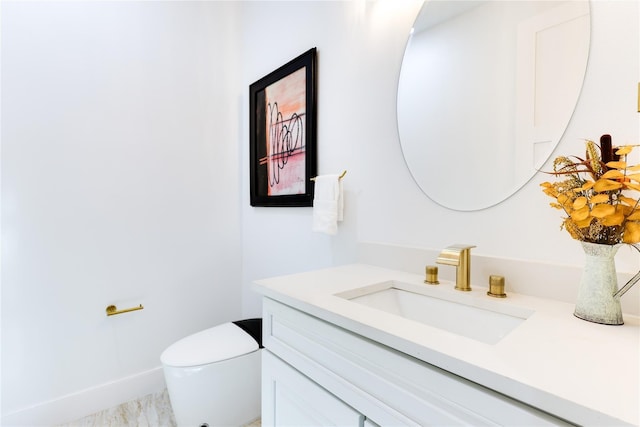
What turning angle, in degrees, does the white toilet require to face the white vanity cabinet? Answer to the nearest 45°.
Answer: approximately 45° to its left

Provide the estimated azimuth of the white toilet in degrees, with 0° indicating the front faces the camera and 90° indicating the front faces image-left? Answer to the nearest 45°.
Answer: approximately 45°

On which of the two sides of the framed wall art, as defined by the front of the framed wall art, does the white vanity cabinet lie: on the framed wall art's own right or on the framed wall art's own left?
on the framed wall art's own left

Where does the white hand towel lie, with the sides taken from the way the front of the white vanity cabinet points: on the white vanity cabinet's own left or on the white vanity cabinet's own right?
on the white vanity cabinet's own right

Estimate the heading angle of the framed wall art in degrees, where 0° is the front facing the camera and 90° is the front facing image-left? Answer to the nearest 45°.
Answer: approximately 45°

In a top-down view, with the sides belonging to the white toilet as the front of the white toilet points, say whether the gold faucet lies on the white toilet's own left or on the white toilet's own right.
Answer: on the white toilet's own left

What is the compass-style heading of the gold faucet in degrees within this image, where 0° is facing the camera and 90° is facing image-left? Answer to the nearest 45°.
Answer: approximately 45°

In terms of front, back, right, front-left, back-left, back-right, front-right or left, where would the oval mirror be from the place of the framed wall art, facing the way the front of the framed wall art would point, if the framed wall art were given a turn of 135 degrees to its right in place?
back-right
